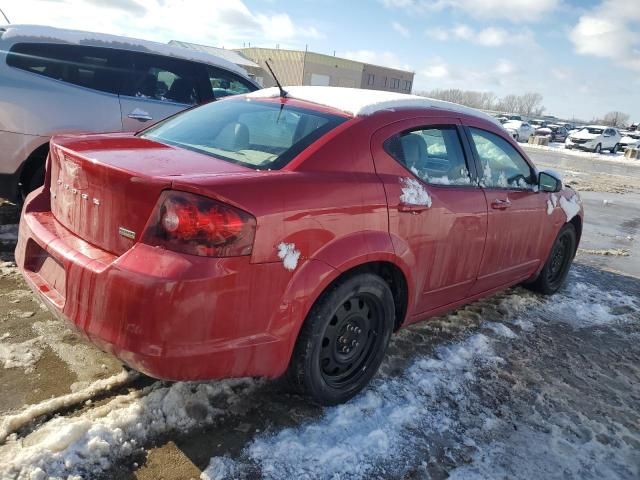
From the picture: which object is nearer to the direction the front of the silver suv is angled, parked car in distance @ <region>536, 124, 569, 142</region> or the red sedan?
the parked car in distance

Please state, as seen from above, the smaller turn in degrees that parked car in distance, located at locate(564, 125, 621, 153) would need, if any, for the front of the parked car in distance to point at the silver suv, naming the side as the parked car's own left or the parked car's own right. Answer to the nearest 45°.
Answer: approximately 45° to the parked car's own left

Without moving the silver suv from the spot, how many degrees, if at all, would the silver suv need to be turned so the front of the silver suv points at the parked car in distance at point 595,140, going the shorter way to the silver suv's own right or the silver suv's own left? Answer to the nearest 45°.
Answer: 0° — it already faces it

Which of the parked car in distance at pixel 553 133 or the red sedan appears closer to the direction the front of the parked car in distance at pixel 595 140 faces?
the red sedan

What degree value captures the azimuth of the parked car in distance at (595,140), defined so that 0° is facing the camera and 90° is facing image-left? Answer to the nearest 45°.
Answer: approximately 45°

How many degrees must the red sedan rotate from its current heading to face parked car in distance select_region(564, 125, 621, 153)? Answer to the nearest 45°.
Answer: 0° — it already faces it

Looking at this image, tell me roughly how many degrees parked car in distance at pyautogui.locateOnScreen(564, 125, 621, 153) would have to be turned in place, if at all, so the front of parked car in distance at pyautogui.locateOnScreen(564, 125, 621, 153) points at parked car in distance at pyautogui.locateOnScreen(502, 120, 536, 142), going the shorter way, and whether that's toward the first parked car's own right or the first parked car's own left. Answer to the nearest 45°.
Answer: approximately 90° to the first parked car's own right

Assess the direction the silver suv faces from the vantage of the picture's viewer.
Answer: facing away from the viewer and to the right of the viewer

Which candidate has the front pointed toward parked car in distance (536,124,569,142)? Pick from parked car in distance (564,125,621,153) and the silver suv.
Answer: the silver suv

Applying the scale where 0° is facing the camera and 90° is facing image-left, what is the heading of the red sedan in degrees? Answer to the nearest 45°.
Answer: approximately 225°
